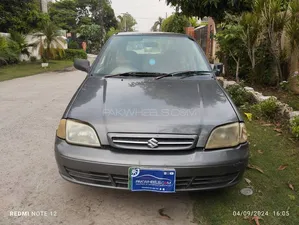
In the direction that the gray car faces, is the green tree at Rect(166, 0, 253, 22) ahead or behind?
behind

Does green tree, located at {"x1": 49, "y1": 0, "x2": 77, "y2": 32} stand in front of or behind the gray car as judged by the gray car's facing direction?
behind

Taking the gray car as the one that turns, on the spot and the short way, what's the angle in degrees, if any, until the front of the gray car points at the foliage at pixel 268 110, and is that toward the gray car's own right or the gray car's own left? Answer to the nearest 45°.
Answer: approximately 135° to the gray car's own left

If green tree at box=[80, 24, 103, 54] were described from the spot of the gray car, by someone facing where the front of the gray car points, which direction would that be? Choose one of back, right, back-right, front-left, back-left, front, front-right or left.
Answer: back

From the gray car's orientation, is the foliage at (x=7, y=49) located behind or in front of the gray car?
behind

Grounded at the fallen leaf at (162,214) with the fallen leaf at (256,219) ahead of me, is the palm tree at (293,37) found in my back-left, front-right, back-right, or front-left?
front-left

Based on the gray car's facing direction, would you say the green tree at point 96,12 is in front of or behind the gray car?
behind

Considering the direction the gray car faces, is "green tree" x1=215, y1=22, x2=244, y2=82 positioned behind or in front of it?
behind

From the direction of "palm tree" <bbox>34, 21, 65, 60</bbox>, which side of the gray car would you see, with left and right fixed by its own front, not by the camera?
back

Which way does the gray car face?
toward the camera

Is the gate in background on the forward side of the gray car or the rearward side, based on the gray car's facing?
on the rearward side

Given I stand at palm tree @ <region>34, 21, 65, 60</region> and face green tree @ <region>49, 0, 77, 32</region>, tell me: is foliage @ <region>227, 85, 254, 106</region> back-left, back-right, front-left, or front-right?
back-right
